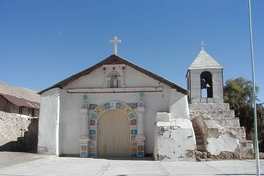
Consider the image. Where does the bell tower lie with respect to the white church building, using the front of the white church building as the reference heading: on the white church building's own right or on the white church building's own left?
on the white church building's own left

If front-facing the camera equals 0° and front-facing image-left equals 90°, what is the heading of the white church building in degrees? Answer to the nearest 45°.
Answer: approximately 0°

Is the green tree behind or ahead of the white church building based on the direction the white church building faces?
behind
